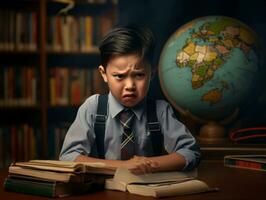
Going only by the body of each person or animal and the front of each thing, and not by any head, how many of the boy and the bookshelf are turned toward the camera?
2

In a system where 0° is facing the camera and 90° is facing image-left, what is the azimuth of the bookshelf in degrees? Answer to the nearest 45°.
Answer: approximately 0°

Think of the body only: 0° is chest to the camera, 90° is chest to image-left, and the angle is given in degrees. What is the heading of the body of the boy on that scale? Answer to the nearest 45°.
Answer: approximately 0°

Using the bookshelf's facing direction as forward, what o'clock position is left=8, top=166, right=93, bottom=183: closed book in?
The closed book is roughly at 12 o'clock from the bookshelf.

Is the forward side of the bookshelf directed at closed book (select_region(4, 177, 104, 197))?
yes

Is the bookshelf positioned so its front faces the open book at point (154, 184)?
yes
